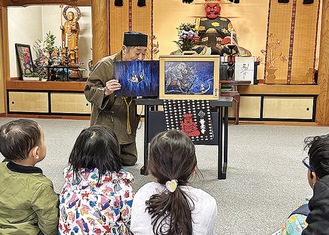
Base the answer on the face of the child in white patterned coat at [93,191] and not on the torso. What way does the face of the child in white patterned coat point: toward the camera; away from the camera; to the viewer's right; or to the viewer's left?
away from the camera

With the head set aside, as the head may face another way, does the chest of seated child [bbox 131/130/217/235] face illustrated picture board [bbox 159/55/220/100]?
yes

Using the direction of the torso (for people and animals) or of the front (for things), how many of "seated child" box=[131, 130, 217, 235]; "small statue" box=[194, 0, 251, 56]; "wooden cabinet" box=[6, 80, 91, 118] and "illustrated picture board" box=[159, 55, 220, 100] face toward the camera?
3

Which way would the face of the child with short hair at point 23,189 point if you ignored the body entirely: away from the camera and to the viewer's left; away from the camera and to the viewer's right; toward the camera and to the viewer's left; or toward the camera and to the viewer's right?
away from the camera and to the viewer's right

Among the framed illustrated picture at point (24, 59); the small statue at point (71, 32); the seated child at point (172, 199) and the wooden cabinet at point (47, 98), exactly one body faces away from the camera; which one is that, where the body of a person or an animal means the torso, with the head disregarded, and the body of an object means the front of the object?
the seated child

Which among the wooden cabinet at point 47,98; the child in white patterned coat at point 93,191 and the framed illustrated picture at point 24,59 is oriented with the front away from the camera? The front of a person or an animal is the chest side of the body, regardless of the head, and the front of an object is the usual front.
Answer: the child in white patterned coat

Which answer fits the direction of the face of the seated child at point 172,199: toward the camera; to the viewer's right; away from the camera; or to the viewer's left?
away from the camera

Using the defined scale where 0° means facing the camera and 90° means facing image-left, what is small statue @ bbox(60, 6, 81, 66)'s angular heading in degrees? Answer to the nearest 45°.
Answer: approximately 0°

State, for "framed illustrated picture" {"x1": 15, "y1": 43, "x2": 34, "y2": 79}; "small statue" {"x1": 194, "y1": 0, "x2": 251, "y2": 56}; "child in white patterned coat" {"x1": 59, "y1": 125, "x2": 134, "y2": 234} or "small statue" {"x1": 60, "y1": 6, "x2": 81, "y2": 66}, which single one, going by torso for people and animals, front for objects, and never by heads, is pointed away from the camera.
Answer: the child in white patterned coat

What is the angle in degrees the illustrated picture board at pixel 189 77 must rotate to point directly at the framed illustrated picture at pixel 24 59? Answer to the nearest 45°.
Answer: approximately 135° to its right

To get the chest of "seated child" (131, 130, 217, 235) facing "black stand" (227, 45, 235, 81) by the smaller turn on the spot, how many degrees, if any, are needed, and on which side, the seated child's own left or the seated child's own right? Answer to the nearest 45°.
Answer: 0° — they already face it

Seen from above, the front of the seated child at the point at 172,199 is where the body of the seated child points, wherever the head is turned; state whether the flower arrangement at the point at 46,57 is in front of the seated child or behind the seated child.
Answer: in front

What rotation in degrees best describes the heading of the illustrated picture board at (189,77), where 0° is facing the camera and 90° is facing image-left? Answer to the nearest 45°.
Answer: approximately 0°

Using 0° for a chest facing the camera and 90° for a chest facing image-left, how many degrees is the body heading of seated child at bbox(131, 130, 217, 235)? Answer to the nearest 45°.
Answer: approximately 180°

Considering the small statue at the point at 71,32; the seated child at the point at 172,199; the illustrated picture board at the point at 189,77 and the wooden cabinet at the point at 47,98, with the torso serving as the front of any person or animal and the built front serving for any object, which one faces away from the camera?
the seated child
